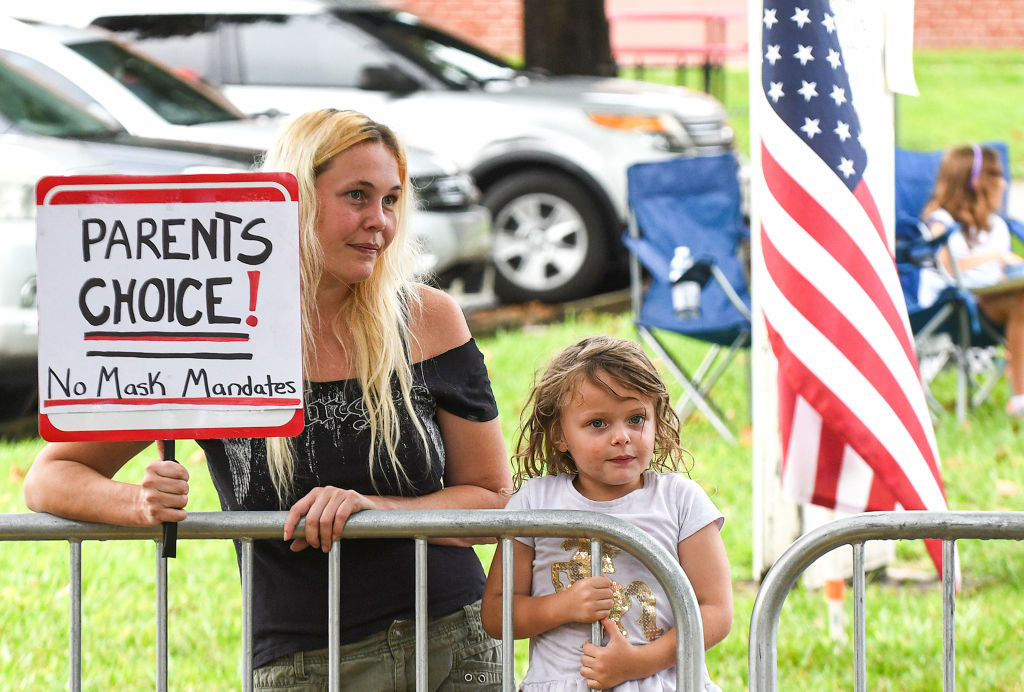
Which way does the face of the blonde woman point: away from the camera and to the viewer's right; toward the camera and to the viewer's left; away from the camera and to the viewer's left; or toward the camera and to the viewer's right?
toward the camera and to the viewer's right

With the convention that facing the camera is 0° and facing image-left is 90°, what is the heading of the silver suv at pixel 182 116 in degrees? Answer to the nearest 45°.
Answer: approximately 315°

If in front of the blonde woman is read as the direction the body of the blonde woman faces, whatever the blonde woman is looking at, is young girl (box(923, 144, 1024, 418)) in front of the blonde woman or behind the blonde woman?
behind

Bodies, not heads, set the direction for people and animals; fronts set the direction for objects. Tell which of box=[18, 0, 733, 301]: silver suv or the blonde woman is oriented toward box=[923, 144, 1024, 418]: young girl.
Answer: the silver suv

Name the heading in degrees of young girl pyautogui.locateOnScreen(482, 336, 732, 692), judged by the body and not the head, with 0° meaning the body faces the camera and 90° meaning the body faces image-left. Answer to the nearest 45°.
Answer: approximately 0°

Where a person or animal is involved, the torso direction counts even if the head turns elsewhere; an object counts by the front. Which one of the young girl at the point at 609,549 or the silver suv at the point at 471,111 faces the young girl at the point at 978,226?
the silver suv

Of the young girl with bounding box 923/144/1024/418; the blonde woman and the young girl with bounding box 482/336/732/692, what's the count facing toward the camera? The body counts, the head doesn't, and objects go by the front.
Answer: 2

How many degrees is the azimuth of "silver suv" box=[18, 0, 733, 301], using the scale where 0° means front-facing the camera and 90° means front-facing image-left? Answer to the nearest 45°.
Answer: approximately 315°

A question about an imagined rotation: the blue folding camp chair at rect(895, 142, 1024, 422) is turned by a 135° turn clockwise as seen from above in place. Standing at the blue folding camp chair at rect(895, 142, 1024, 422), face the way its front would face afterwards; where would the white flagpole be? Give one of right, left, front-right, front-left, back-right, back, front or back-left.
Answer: left

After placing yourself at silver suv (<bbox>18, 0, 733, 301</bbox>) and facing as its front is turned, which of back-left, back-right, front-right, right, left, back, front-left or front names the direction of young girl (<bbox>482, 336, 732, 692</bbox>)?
front-right

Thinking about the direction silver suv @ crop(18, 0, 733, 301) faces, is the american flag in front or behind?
in front

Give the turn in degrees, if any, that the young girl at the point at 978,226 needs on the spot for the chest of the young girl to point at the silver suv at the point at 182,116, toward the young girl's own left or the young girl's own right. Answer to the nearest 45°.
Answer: approximately 180°

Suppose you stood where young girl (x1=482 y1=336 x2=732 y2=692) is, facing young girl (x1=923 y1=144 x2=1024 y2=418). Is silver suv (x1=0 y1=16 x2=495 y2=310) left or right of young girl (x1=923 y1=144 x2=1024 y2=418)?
left

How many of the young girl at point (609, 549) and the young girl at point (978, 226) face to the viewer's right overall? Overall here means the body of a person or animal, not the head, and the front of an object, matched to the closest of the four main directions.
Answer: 1

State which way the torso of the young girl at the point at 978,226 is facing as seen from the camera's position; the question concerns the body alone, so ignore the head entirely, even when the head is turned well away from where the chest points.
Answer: to the viewer's right

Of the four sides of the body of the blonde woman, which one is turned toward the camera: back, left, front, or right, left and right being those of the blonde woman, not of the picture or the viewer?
front

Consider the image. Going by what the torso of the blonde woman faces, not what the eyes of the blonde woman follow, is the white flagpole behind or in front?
behind
